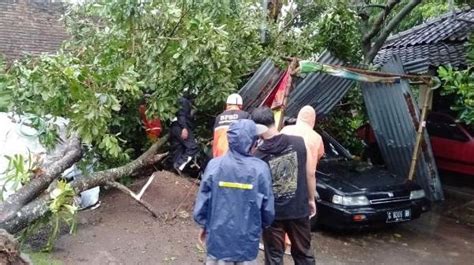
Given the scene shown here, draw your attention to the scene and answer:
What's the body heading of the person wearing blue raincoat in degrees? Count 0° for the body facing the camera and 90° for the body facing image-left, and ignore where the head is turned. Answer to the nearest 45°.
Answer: approximately 180°

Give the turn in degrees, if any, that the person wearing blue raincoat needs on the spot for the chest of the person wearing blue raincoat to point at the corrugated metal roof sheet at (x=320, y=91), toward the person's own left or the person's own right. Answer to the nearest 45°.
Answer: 0° — they already face it

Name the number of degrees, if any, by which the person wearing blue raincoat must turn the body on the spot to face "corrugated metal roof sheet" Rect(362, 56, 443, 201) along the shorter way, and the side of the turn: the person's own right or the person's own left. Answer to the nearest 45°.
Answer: approximately 45° to the person's own right

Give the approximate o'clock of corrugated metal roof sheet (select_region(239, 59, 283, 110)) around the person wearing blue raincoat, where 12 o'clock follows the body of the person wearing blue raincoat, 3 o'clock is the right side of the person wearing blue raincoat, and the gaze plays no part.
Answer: The corrugated metal roof sheet is roughly at 12 o'clock from the person wearing blue raincoat.

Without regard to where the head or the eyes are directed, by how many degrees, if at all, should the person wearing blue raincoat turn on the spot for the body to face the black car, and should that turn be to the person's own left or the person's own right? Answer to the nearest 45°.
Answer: approximately 45° to the person's own right

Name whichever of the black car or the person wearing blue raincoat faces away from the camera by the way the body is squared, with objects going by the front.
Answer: the person wearing blue raincoat

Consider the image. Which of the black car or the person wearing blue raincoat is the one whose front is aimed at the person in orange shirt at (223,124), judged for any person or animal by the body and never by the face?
the person wearing blue raincoat
